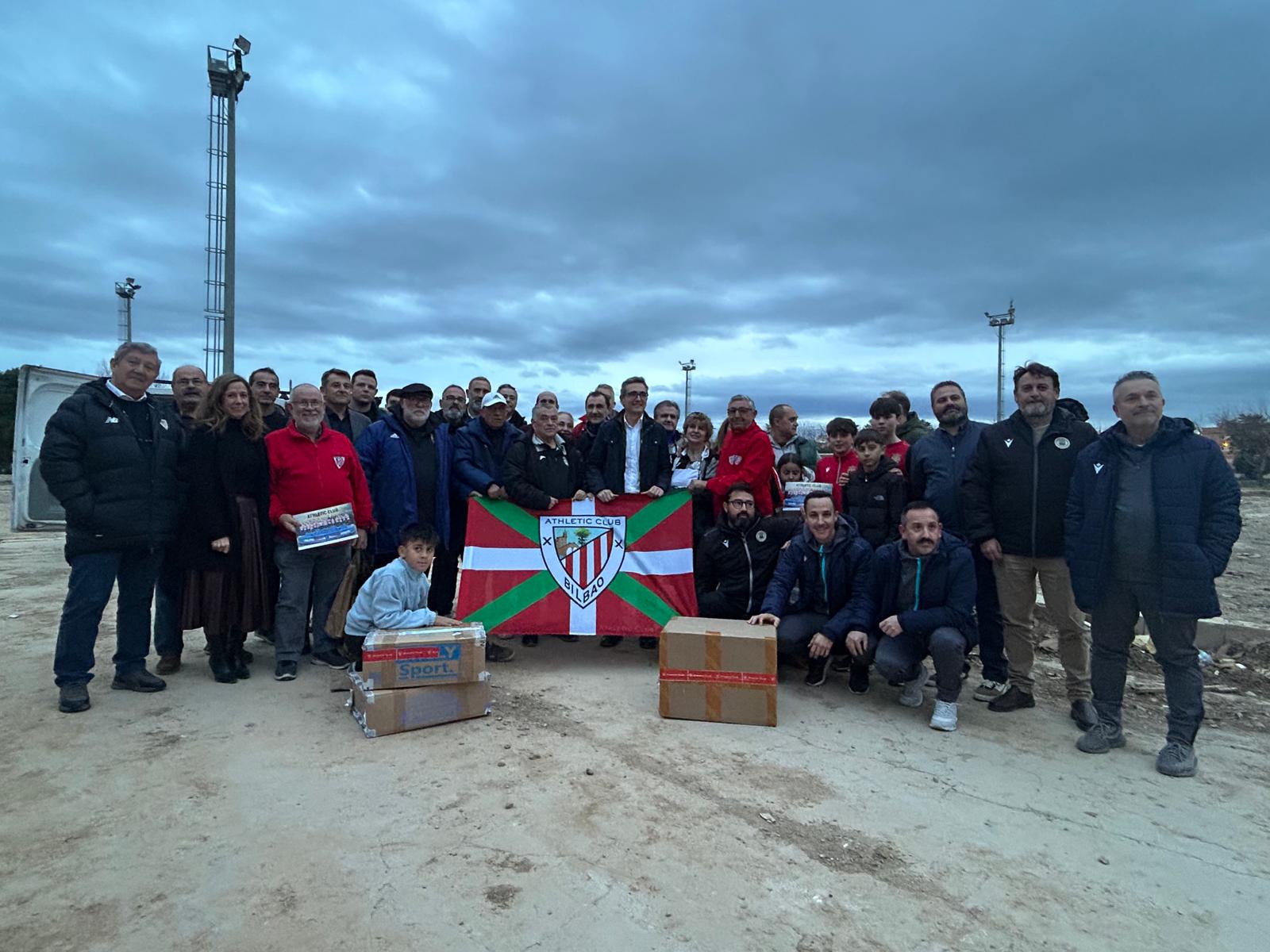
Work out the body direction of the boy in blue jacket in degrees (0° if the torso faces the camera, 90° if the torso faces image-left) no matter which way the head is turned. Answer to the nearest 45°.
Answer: approximately 315°

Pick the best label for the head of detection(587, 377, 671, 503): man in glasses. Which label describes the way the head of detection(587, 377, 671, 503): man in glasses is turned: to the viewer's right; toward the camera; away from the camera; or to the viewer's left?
toward the camera

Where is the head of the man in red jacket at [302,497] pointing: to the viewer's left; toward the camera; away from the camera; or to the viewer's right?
toward the camera

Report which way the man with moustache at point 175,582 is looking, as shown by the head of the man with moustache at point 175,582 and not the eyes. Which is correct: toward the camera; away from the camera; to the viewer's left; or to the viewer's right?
toward the camera

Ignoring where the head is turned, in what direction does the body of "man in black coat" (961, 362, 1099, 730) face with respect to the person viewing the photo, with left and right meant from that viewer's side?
facing the viewer

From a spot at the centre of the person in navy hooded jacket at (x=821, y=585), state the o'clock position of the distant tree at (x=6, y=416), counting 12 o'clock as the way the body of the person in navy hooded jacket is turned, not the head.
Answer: The distant tree is roughly at 4 o'clock from the person in navy hooded jacket.

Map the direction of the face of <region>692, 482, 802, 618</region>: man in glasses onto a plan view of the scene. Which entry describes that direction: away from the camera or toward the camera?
toward the camera

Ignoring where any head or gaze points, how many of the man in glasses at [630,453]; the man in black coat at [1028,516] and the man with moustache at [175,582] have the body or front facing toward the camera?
3

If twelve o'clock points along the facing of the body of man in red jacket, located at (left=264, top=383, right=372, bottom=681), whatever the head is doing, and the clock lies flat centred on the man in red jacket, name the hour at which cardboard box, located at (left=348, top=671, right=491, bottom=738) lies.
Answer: The cardboard box is roughly at 11 o'clock from the man in red jacket.

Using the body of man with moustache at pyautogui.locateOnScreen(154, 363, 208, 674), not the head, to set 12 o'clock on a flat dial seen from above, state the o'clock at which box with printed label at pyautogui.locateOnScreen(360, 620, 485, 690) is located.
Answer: The box with printed label is roughly at 11 o'clock from the man with moustache.

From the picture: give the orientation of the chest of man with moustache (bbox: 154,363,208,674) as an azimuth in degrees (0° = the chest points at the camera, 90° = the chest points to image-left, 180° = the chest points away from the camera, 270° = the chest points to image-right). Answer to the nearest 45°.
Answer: approximately 0°

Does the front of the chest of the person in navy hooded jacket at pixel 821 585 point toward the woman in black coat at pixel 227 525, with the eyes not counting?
no

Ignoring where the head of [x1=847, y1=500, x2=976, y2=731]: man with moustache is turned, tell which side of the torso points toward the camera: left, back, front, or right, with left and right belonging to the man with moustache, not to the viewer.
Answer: front

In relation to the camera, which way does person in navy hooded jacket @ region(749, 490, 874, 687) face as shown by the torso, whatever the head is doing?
toward the camera

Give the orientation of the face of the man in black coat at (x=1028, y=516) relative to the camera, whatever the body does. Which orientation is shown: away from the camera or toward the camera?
toward the camera

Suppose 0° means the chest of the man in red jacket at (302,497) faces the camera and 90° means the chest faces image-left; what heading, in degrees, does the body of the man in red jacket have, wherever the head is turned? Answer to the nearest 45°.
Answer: approximately 0°
